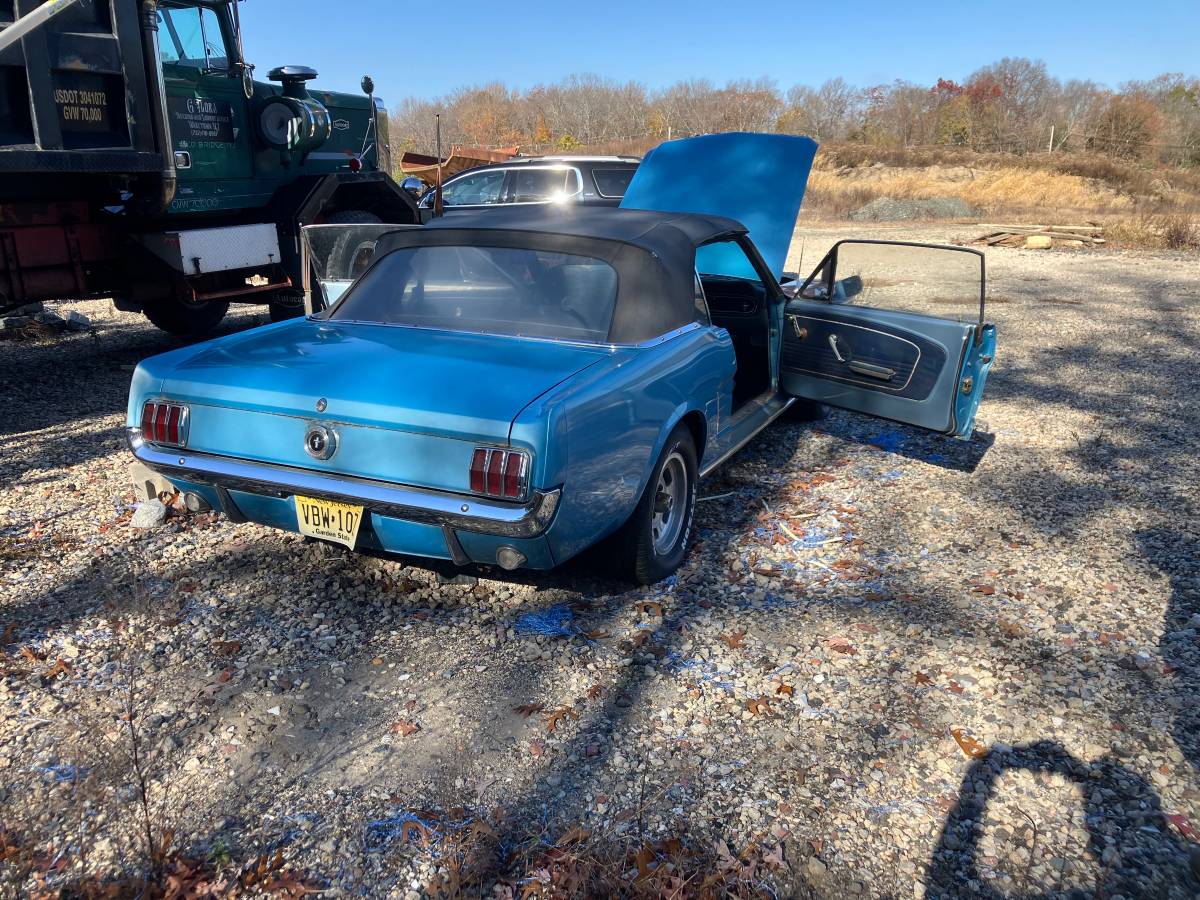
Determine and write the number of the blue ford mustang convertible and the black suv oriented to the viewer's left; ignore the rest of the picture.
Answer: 1

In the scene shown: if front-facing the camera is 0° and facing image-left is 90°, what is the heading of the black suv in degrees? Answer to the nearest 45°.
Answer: approximately 90°

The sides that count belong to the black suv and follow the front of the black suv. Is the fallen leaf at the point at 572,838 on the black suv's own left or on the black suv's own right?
on the black suv's own left

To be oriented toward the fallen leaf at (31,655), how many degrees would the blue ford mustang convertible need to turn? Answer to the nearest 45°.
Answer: approximately 135° to its left

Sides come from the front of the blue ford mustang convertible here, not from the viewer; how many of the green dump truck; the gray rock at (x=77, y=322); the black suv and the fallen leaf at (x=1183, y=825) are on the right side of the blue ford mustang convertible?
1

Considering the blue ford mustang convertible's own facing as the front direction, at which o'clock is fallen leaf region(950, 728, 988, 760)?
The fallen leaf is roughly at 3 o'clock from the blue ford mustang convertible.

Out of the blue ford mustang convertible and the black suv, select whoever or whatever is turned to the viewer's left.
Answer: the black suv

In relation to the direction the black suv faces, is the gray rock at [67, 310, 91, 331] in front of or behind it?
in front

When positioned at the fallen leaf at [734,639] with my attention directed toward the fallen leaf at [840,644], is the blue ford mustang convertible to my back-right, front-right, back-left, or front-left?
back-left

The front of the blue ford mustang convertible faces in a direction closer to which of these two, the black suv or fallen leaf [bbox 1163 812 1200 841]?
the black suv

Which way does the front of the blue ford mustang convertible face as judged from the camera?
facing away from the viewer and to the right of the viewer

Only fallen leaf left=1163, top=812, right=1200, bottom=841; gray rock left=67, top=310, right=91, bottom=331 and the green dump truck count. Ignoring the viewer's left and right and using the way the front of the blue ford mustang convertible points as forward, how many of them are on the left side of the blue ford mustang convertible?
2

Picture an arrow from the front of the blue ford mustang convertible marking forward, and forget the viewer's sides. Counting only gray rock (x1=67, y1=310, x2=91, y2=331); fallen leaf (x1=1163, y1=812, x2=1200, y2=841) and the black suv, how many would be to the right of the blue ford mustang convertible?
1

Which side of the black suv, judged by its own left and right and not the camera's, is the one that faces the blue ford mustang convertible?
left

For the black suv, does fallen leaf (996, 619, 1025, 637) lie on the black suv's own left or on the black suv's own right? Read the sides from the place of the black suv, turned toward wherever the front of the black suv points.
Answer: on the black suv's own left
